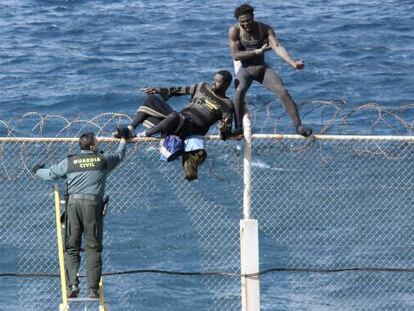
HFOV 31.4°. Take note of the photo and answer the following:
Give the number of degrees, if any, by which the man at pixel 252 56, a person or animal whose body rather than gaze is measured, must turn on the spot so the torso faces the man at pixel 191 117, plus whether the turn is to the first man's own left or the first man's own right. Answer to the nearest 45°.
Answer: approximately 45° to the first man's own right

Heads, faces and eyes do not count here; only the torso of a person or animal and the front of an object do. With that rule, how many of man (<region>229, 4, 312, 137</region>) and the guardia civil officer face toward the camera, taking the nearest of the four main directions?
1

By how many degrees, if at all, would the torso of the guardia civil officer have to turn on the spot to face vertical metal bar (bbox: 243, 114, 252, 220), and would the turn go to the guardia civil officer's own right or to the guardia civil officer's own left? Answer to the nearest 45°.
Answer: approximately 90° to the guardia civil officer's own right

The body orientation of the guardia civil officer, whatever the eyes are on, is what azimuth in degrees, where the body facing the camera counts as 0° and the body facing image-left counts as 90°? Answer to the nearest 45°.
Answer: approximately 180°

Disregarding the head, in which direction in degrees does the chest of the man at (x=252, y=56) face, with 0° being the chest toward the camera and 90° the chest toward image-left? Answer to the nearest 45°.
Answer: approximately 0°

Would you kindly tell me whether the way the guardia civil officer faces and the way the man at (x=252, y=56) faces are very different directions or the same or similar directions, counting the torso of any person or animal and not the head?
very different directions

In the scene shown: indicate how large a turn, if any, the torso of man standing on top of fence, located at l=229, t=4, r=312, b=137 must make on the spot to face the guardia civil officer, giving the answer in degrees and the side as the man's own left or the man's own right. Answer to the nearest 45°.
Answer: approximately 45° to the man's own right
